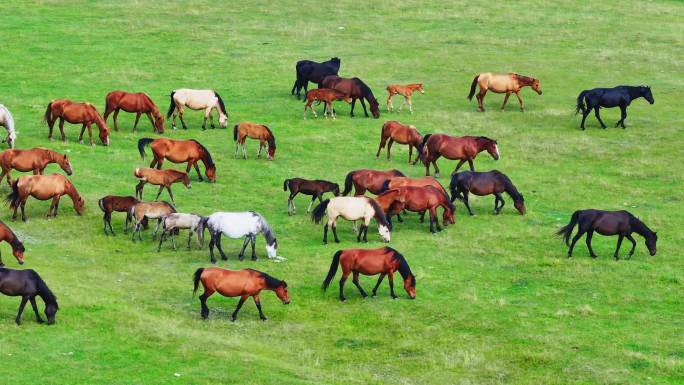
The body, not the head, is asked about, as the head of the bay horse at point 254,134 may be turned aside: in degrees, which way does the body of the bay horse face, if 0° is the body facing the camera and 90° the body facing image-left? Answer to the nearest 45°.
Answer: approximately 270°

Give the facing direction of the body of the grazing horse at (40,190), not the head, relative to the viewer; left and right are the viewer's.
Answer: facing to the right of the viewer

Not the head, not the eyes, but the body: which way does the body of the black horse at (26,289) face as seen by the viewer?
to the viewer's right

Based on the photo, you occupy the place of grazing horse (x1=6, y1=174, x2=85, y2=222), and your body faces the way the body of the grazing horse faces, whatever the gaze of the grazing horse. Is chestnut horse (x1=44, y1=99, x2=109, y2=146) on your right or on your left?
on your left

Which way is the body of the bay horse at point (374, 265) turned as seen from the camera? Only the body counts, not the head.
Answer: to the viewer's right

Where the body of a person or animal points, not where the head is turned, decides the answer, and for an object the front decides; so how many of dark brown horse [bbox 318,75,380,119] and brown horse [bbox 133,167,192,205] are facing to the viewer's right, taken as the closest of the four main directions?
2

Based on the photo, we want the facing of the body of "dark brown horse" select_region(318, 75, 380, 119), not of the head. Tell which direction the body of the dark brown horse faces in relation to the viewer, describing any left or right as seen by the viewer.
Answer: facing to the right of the viewer

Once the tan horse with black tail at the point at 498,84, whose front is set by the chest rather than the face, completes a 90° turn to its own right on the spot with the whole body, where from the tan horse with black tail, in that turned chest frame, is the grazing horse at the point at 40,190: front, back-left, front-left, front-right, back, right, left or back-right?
front-right

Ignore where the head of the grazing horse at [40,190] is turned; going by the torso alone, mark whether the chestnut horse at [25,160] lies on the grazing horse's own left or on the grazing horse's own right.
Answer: on the grazing horse's own left

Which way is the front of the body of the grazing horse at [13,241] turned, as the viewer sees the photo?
to the viewer's right

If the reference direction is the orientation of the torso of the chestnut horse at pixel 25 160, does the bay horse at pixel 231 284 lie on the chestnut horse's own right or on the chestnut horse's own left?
on the chestnut horse's own right

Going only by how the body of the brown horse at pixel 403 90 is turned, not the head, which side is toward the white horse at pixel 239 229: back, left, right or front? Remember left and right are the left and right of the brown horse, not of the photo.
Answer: right
